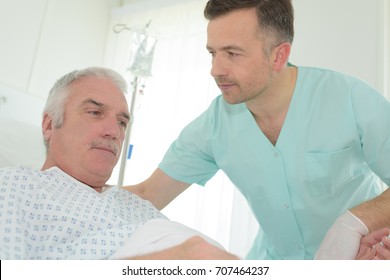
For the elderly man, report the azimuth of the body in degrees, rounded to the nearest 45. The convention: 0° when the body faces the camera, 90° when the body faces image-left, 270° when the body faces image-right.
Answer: approximately 315°

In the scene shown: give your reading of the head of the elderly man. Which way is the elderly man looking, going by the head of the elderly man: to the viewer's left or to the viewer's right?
to the viewer's right

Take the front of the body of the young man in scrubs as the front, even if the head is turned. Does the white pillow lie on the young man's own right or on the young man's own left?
on the young man's own right

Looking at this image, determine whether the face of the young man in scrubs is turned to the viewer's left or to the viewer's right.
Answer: to the viewer's left

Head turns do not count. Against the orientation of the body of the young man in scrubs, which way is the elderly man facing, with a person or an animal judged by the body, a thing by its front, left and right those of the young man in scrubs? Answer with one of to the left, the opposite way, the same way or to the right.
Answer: to the left

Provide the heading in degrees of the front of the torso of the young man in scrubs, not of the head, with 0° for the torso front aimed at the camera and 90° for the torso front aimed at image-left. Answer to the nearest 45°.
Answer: approximately 45°
